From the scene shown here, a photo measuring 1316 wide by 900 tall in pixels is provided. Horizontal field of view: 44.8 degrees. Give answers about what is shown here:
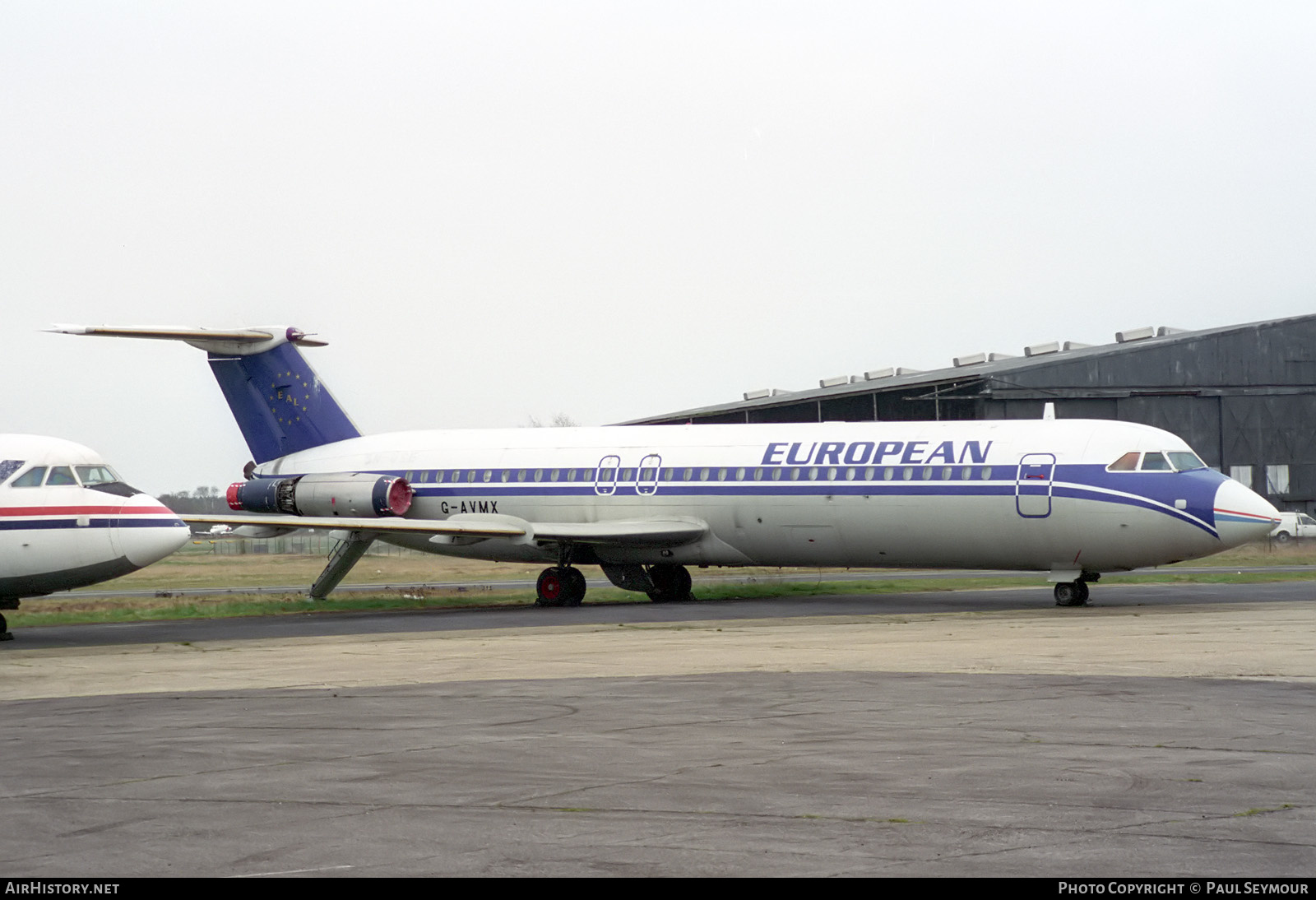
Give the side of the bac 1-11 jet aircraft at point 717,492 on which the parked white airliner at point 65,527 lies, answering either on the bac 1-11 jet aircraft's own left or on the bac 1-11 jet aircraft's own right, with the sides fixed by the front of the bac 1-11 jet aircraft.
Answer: on the bac 1-11 jet aircraft's own right

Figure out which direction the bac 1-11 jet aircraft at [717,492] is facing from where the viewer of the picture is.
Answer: facing the viewer and to the right of the viewer

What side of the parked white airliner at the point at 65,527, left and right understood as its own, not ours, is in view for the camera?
right

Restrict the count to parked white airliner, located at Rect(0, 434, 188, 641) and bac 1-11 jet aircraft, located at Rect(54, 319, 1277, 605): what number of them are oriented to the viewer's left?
0

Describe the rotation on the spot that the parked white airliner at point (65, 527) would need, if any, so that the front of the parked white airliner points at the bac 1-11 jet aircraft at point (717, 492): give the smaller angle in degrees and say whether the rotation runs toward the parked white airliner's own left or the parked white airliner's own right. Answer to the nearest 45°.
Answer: approximately 45° to the parked white airliner's own left
